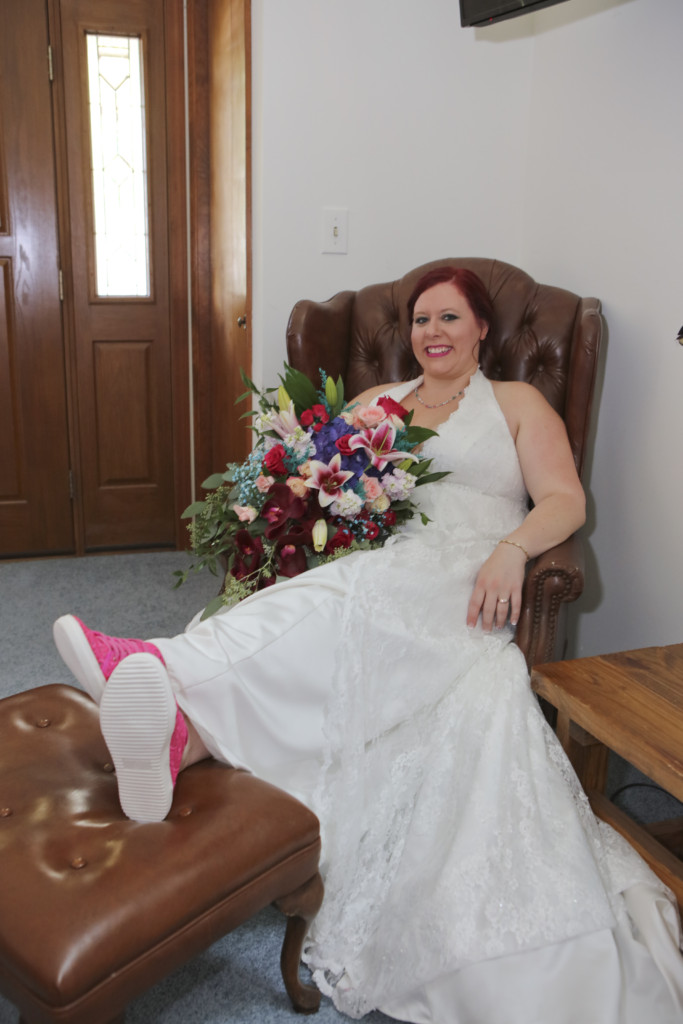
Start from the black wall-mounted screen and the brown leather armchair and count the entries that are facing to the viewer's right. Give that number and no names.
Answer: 0

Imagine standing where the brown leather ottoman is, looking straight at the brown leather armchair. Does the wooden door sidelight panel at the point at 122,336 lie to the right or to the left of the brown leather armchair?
left

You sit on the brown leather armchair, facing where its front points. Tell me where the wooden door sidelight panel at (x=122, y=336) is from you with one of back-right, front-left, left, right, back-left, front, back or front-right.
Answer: right

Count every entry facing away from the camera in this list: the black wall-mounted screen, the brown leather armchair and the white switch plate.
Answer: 0

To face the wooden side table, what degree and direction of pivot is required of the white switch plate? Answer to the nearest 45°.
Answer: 0° — it already faces it

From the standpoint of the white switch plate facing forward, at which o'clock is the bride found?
The bride is roughly at 12 o'clock from the white switch plate.

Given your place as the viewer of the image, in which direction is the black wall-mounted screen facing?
facing the viewer and to the left of the viewer

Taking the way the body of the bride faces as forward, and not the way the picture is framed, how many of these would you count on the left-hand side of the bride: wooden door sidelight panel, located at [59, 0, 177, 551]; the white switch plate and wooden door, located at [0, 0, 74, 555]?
0

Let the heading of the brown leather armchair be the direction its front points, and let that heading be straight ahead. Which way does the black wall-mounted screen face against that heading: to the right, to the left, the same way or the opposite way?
the same way

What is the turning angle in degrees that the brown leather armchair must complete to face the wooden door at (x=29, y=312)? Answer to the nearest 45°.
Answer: approximately 90° to its right

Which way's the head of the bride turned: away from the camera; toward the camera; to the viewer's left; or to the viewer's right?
toward the camera

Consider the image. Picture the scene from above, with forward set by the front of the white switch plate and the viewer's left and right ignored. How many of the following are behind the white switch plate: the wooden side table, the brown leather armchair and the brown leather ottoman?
0

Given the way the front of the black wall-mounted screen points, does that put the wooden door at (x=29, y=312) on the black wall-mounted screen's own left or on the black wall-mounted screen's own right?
on the black wall-mounted screen's own right

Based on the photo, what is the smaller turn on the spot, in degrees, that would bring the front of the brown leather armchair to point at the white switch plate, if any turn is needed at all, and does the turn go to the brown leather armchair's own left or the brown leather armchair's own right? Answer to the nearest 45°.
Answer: approximately 90° to the brown leather armchair's own right

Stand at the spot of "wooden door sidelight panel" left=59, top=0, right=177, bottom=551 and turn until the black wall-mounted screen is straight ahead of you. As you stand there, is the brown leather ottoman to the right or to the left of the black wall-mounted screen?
right

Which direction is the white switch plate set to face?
toward the camera
